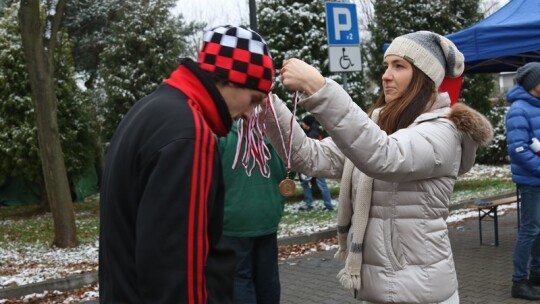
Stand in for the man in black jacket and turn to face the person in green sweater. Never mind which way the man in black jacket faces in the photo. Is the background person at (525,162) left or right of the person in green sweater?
right

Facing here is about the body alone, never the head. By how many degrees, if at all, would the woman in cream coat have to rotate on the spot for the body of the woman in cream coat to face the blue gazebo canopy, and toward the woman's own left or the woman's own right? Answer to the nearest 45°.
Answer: approximately 90° to the woman's own right

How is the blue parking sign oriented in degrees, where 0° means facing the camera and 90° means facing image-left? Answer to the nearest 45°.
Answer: approximately 0°

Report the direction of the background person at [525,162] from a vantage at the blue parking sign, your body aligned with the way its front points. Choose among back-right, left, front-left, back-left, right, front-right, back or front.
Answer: front-left

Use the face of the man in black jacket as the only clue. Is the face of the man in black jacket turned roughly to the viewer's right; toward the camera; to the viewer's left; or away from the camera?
to the viewer's right

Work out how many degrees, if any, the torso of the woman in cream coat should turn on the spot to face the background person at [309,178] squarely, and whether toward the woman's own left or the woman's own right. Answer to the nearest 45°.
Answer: approximately 90° to the woman's own right

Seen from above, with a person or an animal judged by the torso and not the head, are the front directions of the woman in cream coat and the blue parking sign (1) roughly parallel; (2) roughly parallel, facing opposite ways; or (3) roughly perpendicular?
roughly perpendicular

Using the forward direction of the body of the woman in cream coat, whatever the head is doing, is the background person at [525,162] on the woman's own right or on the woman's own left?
on the woman's own right

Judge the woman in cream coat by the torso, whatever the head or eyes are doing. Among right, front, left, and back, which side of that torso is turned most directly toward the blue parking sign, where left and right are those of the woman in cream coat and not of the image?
right

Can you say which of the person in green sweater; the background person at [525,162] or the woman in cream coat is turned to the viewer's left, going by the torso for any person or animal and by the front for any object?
the woman in cream coat

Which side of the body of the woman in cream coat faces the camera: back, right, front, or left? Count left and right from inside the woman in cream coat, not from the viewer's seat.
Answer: left

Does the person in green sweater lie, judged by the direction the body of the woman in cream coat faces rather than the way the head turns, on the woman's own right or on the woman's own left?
on the woman's own right
